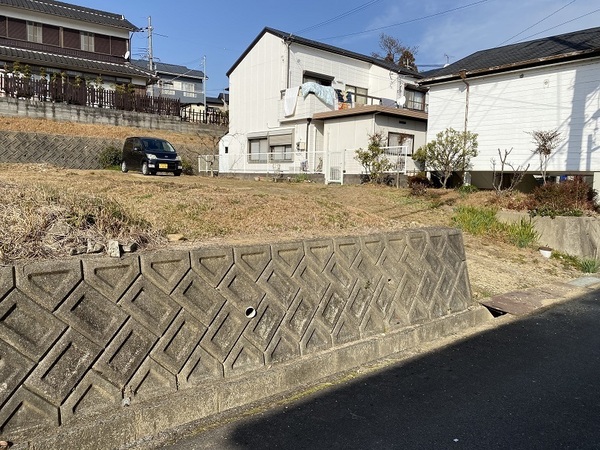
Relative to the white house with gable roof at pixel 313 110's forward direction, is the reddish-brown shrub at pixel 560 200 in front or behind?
in front

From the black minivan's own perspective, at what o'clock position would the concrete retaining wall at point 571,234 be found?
The concrete retaining wall is roughly at 12 o'clock from the black minivan.

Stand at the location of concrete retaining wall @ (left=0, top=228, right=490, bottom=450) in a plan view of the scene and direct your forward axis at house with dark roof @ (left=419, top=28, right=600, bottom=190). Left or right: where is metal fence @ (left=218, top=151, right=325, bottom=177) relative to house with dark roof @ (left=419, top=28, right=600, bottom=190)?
left

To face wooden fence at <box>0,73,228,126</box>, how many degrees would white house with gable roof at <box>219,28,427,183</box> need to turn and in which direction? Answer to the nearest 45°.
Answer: approximately 135° to its right

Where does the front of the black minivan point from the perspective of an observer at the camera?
facing the viewer and to the right of the viewer

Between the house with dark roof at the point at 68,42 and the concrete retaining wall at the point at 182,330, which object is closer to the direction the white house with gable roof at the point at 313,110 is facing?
the concrete retaining wall

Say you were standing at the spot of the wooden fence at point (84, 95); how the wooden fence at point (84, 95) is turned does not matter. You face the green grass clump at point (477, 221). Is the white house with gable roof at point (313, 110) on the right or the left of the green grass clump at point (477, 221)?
left

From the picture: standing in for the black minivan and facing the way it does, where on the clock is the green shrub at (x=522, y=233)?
The green shrub is roughly at 12 o'clock from the black minivan.

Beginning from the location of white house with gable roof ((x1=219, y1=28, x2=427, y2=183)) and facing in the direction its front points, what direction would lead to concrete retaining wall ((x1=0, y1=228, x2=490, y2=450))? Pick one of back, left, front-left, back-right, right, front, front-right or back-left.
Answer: front-right

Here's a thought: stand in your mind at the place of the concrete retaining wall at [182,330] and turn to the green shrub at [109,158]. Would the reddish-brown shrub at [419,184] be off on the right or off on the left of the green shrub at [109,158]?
right
